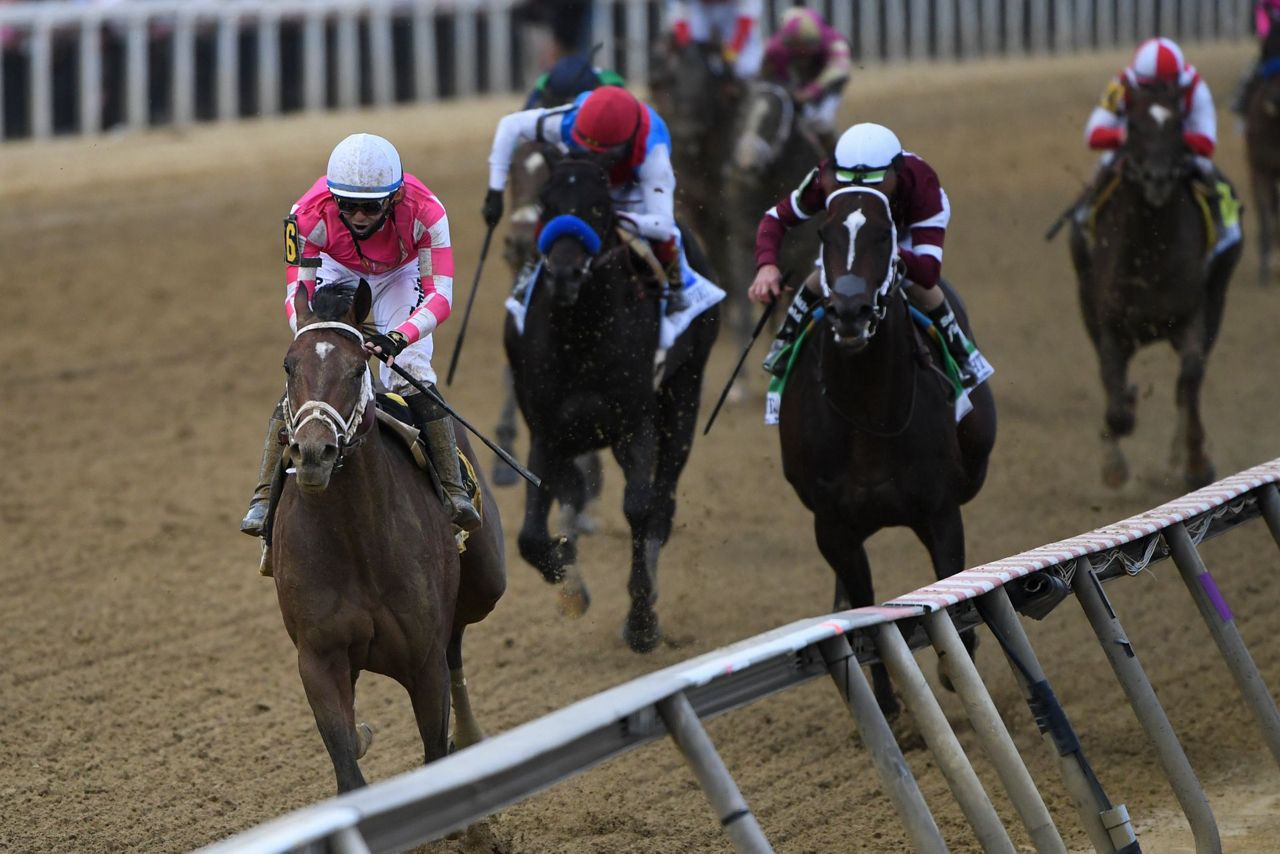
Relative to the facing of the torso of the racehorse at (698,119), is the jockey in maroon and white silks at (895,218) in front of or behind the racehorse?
in front

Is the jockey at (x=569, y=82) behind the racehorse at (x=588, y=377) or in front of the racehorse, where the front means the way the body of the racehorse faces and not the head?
behind

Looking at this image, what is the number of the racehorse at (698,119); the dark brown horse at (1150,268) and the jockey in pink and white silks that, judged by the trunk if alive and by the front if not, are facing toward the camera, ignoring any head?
3

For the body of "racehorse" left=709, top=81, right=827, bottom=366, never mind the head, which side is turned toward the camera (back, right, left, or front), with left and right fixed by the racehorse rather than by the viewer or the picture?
front

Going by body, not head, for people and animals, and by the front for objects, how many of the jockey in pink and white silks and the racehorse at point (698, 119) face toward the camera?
2

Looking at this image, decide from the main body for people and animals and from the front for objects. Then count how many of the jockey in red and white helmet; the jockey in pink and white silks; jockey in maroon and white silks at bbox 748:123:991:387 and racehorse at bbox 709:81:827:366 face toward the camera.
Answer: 4

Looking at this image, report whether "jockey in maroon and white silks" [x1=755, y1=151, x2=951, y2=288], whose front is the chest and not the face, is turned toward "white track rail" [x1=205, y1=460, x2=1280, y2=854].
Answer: yes

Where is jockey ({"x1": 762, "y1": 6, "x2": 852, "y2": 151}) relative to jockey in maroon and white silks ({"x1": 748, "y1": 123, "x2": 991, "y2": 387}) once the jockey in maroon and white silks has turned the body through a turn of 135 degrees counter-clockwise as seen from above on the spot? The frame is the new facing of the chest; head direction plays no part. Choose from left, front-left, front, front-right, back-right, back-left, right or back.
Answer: front-left

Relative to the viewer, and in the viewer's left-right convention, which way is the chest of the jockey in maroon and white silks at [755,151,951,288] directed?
facing the viewer

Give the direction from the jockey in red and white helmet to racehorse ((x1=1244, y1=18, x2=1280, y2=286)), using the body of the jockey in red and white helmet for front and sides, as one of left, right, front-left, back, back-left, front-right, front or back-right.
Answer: back

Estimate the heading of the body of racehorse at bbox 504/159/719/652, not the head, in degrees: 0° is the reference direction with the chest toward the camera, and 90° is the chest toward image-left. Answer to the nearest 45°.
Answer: approximately 0°

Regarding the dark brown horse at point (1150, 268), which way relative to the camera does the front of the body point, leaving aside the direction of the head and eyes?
toward the camera
